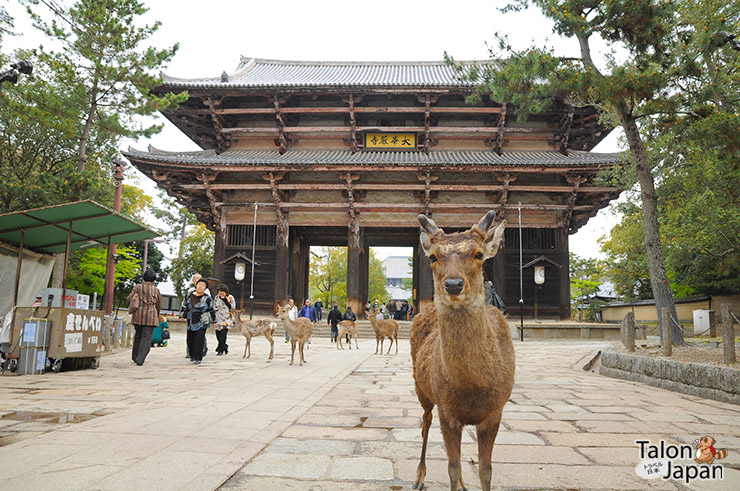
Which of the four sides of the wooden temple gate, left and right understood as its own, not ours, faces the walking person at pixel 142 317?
front

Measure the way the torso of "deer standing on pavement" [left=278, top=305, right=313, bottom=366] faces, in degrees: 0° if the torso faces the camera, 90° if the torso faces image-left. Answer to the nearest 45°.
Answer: approximately 45°

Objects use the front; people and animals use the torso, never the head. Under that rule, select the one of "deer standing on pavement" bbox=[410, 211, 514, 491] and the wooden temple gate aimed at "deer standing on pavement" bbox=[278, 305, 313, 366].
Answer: the wooden temple gate

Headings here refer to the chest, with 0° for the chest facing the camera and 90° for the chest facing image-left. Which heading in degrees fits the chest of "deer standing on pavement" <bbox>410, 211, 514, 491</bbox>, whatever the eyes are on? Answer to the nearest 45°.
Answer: approximately 0°

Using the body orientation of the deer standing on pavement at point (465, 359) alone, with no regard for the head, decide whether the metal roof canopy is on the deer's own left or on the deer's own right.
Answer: on the deer's own right

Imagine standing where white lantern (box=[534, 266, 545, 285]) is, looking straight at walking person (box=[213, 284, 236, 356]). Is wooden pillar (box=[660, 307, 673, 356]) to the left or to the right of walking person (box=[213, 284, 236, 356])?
left

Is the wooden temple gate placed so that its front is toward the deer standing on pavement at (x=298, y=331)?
yes

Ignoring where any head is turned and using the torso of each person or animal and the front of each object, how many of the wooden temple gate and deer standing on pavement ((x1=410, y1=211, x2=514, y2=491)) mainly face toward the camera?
2
